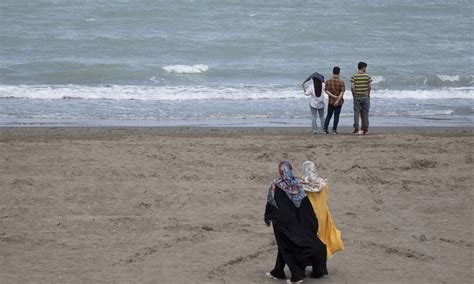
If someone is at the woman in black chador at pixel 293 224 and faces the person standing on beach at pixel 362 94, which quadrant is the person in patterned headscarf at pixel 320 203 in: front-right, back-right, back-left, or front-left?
front-right

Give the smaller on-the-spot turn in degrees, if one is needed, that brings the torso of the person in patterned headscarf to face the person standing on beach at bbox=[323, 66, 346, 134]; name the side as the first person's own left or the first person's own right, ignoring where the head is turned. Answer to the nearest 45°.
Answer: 0° — they already face them

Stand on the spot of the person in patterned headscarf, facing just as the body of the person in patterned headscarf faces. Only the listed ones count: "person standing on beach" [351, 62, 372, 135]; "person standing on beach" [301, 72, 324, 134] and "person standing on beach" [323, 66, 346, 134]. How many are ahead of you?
3

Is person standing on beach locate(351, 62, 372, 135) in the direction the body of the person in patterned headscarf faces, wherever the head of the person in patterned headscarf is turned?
yes

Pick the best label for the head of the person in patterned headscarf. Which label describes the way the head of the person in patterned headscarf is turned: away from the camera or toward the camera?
away from the camera

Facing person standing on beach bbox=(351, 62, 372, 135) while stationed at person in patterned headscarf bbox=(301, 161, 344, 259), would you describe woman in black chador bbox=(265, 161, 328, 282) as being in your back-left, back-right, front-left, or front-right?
back-left

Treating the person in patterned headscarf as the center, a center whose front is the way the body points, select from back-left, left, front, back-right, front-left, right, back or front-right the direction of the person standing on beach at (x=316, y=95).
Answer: front

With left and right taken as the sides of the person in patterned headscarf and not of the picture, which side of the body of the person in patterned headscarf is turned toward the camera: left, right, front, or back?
back

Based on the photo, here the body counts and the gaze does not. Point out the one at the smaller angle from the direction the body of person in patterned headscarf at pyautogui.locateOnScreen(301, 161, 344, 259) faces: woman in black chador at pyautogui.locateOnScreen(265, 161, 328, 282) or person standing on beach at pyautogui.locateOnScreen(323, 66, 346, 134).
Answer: the person standing on beach
